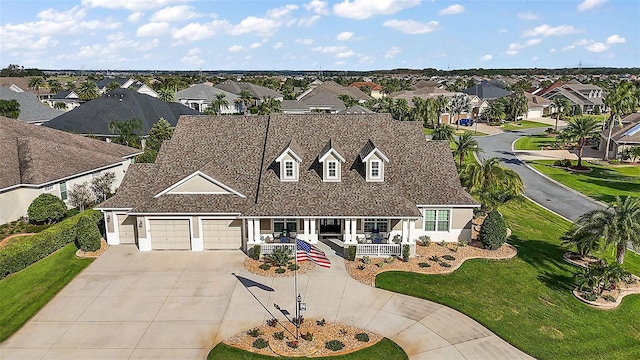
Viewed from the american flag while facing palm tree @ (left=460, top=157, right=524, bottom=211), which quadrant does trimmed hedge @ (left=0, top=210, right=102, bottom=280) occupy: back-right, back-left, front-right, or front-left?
back-left

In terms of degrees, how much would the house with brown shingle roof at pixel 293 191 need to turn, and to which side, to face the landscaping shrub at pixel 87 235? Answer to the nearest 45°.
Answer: approximately 90° to its right

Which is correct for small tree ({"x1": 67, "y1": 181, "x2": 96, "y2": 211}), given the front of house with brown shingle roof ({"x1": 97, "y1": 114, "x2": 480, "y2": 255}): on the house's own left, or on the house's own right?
on the house's own right

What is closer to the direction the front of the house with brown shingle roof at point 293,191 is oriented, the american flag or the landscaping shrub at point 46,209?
the american flag

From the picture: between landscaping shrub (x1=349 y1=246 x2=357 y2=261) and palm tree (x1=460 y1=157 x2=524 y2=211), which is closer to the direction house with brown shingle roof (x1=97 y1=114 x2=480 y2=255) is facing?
the landscaping shrub

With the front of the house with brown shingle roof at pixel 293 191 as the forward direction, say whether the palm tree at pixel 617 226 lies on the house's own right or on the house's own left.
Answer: on the house's own left

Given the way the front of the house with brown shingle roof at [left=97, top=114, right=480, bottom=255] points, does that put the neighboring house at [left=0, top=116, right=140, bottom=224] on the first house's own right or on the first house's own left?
on the first house's own right

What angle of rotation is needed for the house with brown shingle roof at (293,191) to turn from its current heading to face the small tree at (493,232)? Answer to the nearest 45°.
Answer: approximately 90° to its left

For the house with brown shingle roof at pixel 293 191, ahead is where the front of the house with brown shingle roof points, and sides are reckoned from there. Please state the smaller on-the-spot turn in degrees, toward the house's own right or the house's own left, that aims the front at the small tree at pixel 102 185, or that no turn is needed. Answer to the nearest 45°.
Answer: approximately 135° to the house's own right

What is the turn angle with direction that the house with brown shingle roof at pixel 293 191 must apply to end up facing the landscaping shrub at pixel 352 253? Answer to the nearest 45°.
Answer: approximately 45° to its left

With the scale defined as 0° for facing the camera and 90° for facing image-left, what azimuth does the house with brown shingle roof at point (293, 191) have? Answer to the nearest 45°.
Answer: approximately 0°

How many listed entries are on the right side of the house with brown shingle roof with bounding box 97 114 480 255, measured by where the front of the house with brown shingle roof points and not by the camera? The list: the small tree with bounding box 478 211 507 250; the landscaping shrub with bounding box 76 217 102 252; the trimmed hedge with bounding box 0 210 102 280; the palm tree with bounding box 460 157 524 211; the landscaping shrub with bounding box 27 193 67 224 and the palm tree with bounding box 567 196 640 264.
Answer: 3

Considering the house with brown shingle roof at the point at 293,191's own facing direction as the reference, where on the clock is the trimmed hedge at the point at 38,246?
The trimmed hedge is roughly at 3 o'clock from the house with brown shingle roof.
